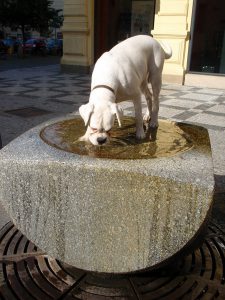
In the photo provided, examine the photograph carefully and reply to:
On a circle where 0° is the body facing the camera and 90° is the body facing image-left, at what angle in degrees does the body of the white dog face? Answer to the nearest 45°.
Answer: approximately 45°
